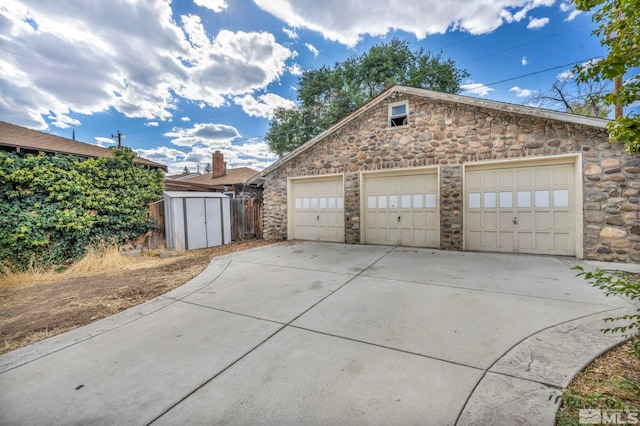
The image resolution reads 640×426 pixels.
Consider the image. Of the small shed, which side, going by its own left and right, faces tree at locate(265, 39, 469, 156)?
left

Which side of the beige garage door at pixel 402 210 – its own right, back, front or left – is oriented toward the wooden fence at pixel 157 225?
right

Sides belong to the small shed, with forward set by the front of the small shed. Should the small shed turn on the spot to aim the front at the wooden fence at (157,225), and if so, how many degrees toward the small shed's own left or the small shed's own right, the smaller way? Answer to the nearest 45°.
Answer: approximately 135° to the small shed's own right

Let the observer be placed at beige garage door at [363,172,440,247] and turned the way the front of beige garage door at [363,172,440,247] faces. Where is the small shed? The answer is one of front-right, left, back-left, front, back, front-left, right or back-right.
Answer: right

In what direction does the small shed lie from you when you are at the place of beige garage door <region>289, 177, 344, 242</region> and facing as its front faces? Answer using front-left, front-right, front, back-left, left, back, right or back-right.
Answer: right

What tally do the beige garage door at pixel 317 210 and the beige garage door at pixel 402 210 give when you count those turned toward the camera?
2

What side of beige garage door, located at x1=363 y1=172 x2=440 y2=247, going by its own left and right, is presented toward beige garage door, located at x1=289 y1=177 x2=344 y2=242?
right

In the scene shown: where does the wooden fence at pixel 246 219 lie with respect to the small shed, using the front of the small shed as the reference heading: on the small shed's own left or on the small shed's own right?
on the small shed's own left

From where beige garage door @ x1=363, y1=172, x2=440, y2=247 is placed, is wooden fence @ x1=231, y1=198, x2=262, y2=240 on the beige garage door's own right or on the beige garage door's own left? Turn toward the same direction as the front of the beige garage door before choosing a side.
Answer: on the beige garage door's own right

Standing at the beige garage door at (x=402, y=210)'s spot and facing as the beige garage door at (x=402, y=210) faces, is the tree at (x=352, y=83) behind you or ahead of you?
behind

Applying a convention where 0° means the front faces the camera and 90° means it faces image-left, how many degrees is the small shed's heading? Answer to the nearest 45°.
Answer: approximately 315°

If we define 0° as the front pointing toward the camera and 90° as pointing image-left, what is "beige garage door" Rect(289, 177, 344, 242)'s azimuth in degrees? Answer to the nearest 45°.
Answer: approximately 0°

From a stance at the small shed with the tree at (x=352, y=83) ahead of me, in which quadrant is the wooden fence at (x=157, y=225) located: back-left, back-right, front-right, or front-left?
back-left
